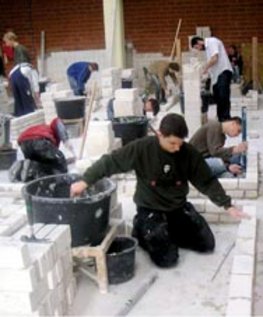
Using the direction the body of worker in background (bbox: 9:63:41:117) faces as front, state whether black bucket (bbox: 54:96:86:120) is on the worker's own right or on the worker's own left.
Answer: on the worker's own right

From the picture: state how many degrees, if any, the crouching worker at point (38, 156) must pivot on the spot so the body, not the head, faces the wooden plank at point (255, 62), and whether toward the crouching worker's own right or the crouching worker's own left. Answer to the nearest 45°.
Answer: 0° — they already face it

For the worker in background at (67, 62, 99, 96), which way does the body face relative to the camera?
to the viewer's right

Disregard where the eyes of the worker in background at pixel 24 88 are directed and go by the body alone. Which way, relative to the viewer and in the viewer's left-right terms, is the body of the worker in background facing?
facing away from the viewer and to the right of the viewer

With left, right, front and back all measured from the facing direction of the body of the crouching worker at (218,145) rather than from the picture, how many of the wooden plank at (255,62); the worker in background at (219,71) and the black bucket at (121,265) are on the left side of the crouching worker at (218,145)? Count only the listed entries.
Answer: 2

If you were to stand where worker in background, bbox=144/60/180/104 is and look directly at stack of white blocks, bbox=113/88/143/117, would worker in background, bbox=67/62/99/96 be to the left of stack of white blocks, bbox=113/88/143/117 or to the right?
right

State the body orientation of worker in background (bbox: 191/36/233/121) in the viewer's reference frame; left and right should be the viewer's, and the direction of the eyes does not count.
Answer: facing to the left of the viewer

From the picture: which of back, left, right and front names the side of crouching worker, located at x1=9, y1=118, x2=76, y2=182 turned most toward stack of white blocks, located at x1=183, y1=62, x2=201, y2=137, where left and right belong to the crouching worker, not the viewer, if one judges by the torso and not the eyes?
front
